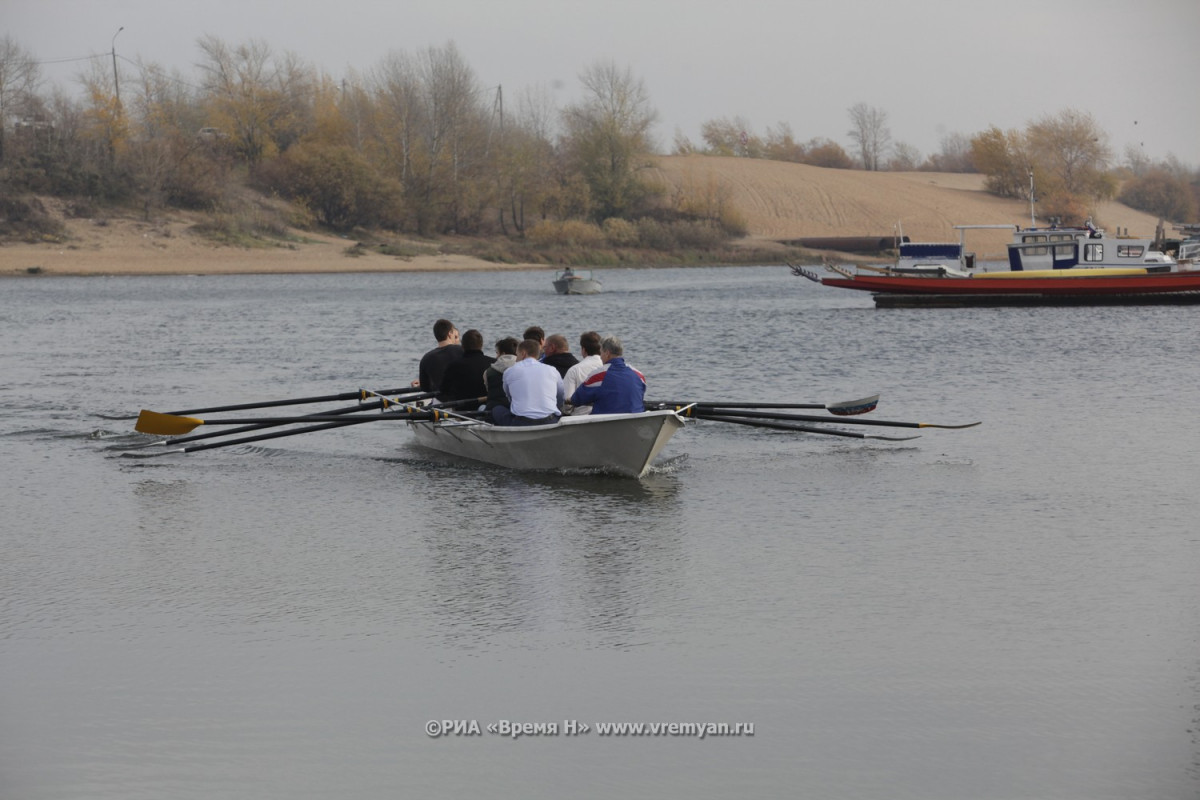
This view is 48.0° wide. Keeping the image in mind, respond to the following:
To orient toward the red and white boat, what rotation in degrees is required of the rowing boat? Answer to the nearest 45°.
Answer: approximately 90° to its left

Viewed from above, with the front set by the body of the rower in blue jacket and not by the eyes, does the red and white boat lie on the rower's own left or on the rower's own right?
on the rower's own right

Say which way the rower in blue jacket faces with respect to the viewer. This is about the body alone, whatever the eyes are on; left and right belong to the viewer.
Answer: facing away from the viewer and to the left of the viewer

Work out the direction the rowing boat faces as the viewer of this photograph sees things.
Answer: facing the viewer and to the right of the viewer
